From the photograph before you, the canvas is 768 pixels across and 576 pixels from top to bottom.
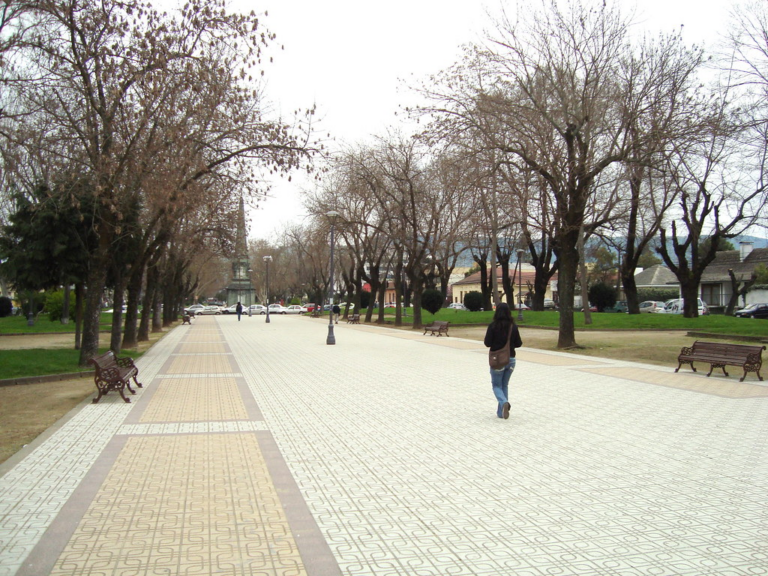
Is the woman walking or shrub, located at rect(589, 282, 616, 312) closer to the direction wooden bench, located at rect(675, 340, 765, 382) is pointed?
the woman walking

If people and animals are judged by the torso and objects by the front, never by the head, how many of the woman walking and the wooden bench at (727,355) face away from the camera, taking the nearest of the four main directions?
1

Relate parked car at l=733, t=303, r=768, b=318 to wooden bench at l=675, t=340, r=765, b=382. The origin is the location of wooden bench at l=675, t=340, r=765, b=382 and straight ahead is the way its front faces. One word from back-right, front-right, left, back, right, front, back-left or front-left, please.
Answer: back-right

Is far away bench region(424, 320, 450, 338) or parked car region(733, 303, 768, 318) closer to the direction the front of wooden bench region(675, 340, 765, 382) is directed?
the far away bench

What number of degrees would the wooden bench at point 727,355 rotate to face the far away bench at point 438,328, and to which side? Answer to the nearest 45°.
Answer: approximately 90° to its right

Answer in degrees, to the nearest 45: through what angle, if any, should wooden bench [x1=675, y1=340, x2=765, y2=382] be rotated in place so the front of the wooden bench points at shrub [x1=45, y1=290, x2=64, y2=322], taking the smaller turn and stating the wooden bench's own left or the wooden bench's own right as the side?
approximately 45° to the wooden bench's own right

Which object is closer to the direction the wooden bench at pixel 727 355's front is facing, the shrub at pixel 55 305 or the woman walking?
the woman walking

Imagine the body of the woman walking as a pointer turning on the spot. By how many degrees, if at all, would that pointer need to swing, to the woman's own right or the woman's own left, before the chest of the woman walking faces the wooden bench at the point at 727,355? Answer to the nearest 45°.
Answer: approximately 45° to the woman's own right

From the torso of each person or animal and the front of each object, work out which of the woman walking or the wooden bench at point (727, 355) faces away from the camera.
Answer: the woman walking

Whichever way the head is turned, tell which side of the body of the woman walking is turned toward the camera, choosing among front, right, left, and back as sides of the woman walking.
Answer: back

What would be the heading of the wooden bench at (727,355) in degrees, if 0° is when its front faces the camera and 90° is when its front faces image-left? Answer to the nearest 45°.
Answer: approximately 45°

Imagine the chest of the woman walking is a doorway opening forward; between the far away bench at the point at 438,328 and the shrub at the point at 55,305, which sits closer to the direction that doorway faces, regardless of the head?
the far away bench
